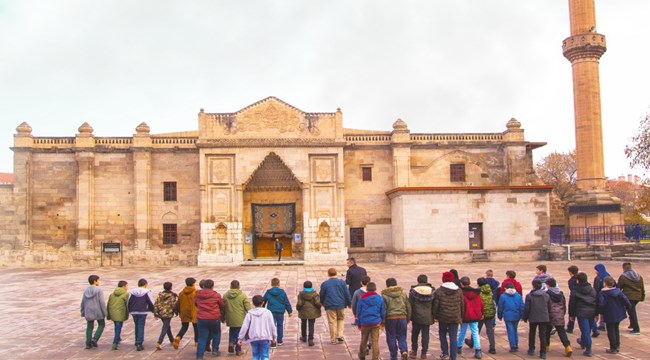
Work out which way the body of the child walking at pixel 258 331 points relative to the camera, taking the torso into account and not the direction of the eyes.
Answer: away from the camera

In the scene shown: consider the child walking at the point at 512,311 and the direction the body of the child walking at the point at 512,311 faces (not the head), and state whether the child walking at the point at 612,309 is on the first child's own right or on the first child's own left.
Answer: on the first child's own right

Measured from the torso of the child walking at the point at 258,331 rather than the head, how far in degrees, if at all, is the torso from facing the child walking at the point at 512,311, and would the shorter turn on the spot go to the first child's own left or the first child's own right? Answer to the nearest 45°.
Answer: approximately 90° to the first child's own right

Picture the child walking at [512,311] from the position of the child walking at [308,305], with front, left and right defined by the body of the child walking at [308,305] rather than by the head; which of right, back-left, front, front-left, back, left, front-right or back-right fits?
right

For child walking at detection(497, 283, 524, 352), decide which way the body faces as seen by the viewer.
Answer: away from the camera

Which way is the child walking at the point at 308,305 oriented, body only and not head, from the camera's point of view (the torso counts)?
away from the camera

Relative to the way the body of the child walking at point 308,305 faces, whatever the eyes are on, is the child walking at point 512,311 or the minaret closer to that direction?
the minaret

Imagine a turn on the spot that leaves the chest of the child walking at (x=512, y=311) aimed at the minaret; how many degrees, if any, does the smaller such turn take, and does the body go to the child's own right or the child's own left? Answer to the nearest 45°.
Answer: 0° — they already face it

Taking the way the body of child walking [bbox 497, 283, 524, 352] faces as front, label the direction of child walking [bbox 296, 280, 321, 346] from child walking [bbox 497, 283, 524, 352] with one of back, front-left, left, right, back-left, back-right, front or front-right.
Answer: left
